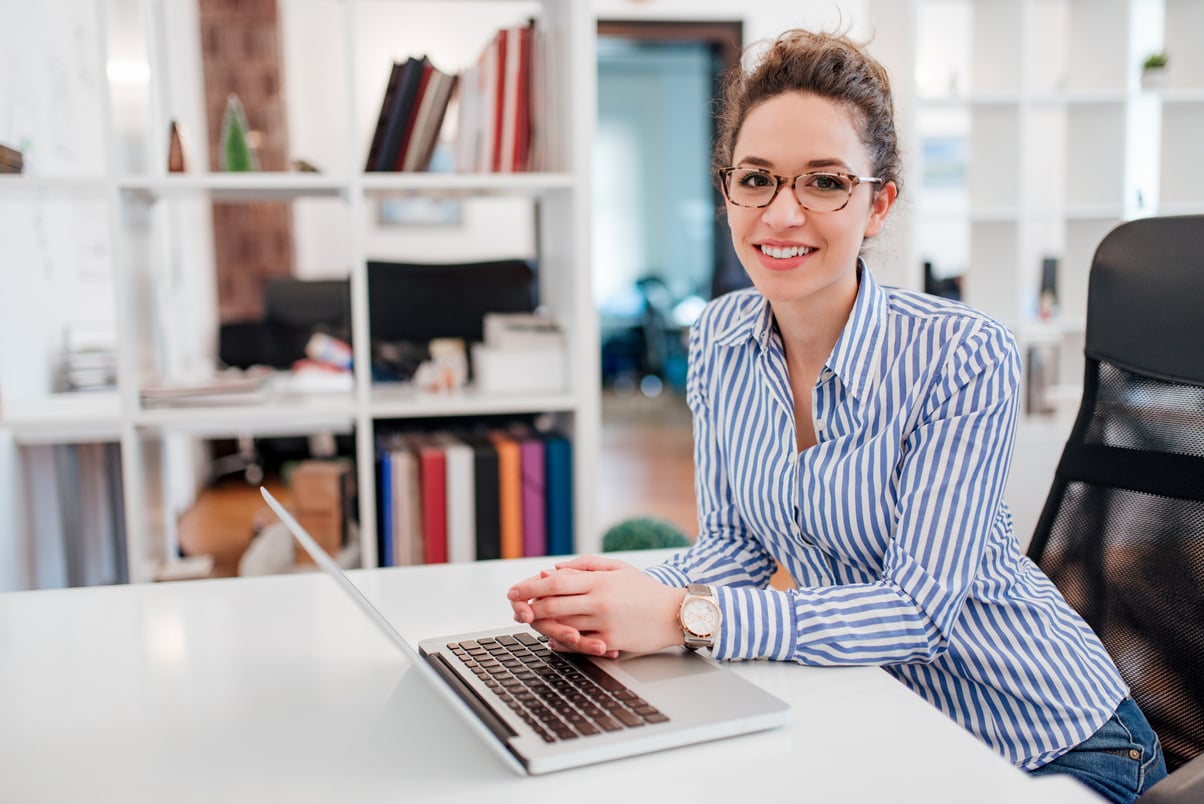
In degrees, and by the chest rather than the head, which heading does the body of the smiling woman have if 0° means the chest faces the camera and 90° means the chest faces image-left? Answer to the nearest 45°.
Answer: approximately 45°

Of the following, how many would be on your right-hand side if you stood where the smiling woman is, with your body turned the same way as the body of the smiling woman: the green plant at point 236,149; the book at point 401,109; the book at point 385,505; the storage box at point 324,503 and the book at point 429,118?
5

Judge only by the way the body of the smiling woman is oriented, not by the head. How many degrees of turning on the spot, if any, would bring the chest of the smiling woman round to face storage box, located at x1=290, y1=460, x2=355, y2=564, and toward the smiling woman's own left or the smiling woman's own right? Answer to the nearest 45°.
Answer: approximately 90° to the smiling woman's own right

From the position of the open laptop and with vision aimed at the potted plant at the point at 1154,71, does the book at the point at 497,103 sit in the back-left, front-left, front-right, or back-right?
front-left

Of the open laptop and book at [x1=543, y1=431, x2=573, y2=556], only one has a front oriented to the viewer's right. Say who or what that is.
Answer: the open laptop

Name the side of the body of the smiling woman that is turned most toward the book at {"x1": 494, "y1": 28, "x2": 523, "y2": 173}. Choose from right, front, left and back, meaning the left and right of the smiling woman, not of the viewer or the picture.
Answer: right

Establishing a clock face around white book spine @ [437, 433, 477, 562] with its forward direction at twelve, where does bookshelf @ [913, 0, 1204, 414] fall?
The bookshelf is roughly at 8 o'clock from the white book spine.

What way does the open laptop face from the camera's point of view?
to the viewer's right

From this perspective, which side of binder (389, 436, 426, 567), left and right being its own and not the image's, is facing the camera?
front

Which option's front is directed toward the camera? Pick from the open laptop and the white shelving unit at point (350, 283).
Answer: the white shelving unit
